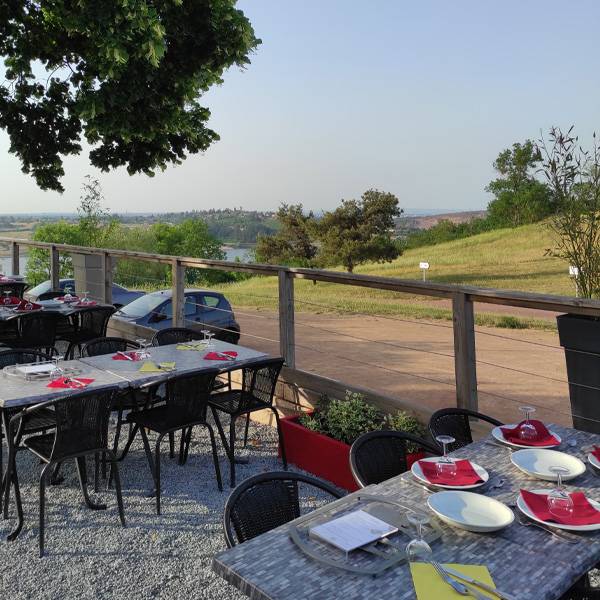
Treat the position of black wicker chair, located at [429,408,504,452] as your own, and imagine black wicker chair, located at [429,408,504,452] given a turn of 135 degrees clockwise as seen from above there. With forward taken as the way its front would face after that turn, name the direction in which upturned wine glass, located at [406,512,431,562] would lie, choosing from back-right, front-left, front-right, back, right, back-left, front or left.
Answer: left

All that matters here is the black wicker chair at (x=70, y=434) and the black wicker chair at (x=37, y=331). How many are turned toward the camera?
0

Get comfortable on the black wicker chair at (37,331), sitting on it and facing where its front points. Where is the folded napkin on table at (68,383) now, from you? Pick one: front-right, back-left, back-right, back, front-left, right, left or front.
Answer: back-left

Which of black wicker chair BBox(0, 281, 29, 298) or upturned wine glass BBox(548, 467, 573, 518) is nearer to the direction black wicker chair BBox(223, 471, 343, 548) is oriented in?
the upturned wine glass

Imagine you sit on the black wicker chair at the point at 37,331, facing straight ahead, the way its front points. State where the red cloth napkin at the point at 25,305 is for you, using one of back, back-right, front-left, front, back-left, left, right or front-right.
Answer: front-right

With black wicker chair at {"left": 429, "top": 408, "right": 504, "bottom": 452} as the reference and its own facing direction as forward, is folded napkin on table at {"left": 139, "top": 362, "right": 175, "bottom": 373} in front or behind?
behind

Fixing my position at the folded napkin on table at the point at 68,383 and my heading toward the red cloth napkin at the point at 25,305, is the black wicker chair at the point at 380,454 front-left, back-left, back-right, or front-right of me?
back-right

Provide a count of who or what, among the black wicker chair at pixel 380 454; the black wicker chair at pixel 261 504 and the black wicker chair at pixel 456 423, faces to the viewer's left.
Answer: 0
